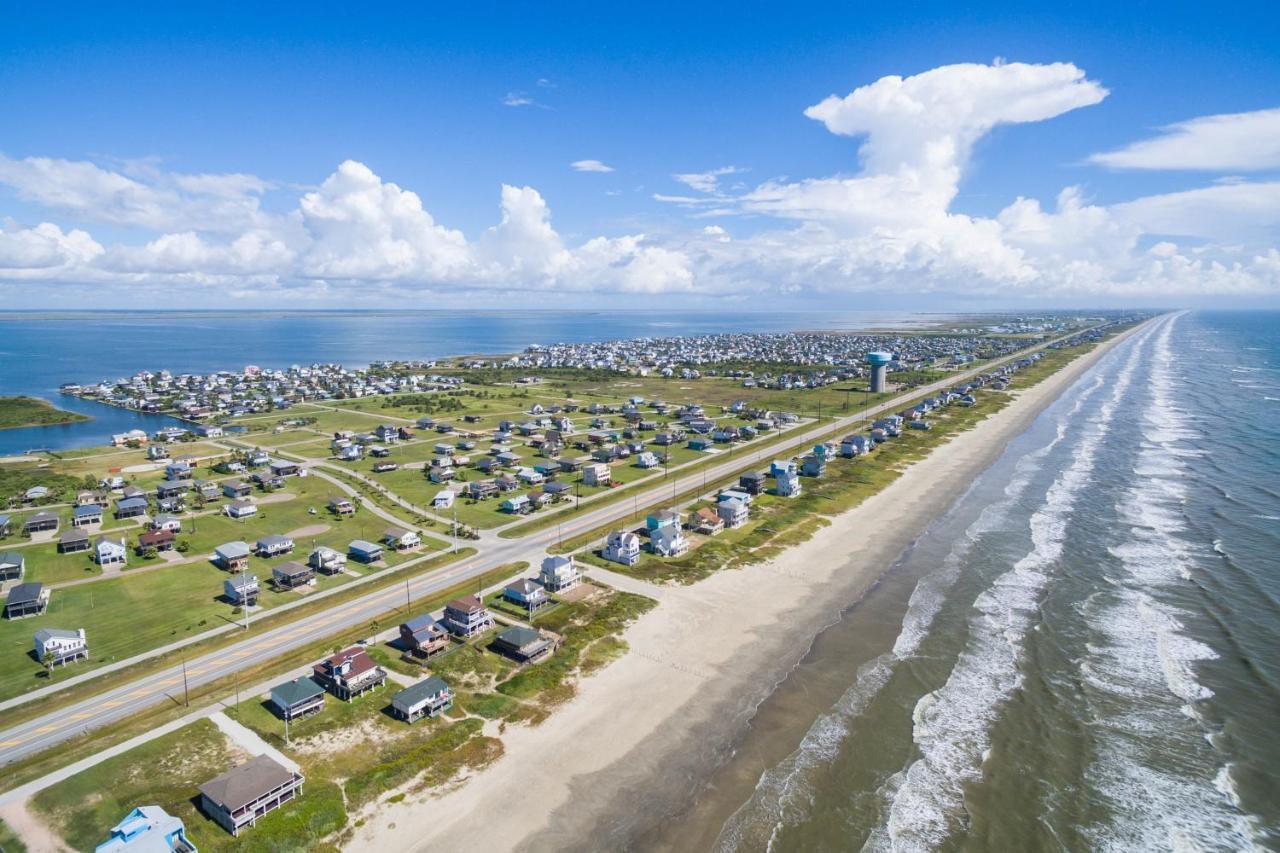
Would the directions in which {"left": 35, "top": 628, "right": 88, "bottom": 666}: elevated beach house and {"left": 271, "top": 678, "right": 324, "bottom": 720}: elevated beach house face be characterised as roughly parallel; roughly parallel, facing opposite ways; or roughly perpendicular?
roughly parallel

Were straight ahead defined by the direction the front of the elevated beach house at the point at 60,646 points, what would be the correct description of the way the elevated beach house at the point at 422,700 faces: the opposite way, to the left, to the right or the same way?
the same way

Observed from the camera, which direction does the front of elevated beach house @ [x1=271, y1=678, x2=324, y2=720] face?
facing the viewer and to the right of the viewer

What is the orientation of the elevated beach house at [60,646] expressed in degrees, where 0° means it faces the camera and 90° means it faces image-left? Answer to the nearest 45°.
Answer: approximately 315°

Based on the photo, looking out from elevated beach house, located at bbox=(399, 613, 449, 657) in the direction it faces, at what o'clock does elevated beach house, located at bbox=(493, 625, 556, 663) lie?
elevated beach house, located at bbox=(493, 625, 556, 663) is roughly at 11 o'clock from elevated beach house, located at bbox=(399, 613, 449, 657).

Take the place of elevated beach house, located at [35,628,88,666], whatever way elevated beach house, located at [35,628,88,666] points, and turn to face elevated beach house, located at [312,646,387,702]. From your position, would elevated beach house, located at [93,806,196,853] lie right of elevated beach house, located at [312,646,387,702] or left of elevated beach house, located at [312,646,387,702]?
right

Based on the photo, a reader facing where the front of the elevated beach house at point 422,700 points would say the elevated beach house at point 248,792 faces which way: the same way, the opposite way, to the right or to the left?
the same way

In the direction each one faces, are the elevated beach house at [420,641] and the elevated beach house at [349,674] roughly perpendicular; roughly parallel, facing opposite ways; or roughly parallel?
roughly parallel

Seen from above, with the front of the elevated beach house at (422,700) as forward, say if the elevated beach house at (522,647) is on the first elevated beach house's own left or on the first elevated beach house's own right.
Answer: on the first elevated beach house's own left

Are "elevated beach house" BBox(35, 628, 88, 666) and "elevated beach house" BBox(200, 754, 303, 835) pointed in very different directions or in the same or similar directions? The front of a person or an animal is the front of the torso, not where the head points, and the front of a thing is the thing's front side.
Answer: same or similar directions

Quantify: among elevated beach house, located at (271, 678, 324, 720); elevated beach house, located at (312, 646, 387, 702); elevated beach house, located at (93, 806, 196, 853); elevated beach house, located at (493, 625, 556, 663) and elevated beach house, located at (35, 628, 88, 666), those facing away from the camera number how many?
0

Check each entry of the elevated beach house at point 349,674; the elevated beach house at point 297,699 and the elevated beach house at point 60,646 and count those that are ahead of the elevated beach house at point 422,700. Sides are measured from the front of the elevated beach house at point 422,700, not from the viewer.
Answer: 0

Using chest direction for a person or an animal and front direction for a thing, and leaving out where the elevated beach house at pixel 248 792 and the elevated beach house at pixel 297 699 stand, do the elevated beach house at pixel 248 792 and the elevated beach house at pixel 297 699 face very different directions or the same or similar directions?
same or similar directions

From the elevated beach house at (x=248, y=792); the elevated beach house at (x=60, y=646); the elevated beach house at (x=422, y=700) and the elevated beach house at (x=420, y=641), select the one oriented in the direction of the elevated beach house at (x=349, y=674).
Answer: the elevated beach house at (x=60, y=646)

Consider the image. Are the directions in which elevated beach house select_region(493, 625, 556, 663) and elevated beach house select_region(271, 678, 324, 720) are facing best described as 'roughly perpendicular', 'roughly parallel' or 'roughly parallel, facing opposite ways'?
roughly parallel

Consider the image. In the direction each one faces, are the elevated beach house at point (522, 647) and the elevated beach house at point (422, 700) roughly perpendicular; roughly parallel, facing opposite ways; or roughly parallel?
roughly parallel
